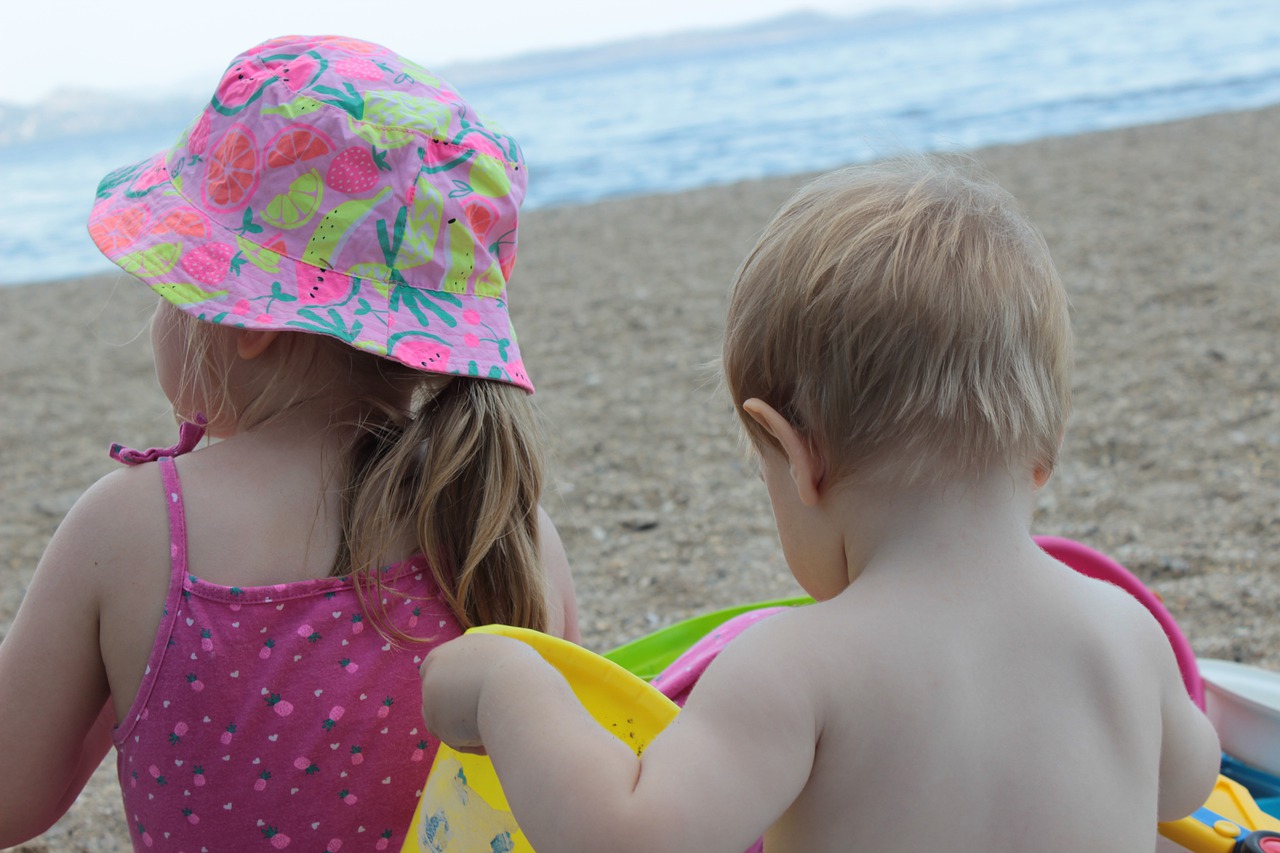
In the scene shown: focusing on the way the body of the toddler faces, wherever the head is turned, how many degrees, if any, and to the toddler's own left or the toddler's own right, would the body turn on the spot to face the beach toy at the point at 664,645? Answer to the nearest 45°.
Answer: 0° — they already face it

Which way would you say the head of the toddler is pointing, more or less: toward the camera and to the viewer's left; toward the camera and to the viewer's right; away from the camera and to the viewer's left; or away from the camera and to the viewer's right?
away from the camera and to the viewer's left

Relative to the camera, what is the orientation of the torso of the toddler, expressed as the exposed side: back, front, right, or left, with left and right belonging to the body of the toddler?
back
